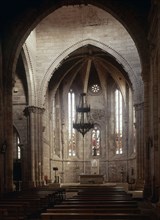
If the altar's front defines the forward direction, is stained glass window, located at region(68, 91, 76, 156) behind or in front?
behind

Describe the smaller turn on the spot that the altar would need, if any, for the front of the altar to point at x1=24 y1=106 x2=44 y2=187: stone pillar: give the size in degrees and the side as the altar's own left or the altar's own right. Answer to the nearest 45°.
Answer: approximately 45° to the altar's own right

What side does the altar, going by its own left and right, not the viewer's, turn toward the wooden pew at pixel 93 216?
front

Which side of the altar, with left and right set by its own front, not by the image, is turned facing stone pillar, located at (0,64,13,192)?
front

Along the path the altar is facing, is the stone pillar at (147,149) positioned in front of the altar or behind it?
in front

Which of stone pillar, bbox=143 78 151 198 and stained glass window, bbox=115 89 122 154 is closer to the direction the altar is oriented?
the stone pillar

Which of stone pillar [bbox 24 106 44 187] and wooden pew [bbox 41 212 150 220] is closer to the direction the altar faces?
the wooden pew

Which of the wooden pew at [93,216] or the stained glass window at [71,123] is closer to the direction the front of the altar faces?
the wooden pew

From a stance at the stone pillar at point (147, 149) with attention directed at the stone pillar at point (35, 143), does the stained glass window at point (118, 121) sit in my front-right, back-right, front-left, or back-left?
front-right

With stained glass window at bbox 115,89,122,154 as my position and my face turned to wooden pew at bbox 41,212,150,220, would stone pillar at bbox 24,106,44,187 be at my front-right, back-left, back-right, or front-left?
front-right

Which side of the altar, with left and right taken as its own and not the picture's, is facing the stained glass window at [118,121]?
back

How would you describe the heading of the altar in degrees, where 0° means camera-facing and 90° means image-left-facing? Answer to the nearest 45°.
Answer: approximately 0°
